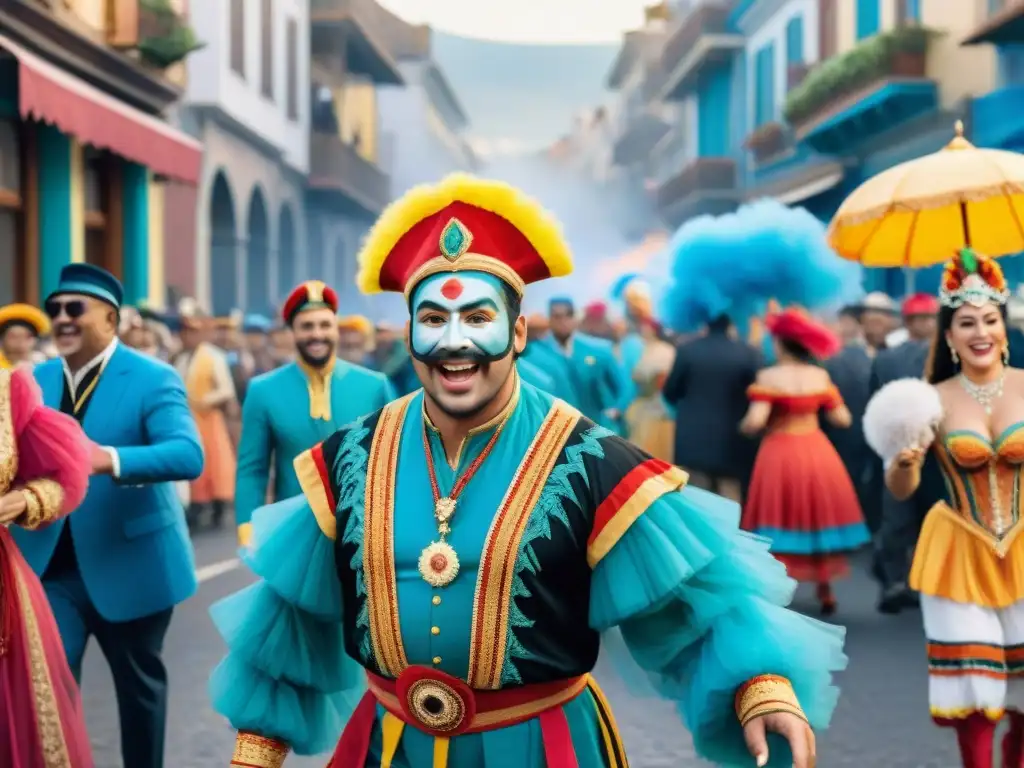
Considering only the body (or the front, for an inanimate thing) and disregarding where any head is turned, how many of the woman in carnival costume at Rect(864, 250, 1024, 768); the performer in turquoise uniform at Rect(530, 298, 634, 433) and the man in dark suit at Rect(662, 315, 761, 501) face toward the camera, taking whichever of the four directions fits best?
2

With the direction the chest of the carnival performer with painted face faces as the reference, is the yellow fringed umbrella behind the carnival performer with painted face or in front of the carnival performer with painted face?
behind

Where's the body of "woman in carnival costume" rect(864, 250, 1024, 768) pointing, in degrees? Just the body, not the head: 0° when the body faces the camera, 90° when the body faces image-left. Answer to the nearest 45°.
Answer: approximately 0°

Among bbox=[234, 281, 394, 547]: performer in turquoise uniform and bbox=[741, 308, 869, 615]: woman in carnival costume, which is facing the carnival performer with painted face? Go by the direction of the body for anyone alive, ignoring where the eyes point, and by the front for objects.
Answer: the performer in turquoise uniform

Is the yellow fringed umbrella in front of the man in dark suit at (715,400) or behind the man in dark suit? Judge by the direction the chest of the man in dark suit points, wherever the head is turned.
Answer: behind

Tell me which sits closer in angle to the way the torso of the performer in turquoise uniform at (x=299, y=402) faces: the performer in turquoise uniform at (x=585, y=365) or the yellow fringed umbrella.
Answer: the yellow fringed umbrella

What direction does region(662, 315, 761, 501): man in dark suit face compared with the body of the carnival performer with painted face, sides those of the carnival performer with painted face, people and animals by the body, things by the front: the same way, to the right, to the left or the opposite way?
the opposite way

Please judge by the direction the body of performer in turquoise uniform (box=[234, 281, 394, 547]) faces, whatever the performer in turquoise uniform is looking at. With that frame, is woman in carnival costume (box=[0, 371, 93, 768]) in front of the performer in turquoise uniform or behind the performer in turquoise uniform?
in front

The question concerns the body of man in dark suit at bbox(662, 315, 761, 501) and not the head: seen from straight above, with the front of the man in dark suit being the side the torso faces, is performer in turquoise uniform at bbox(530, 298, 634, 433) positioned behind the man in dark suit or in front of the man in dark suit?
in front

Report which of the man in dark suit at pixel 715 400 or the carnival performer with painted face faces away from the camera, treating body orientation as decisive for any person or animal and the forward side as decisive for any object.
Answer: the man in dark suit

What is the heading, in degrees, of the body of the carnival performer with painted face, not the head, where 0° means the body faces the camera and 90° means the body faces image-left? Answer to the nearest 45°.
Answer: approximately 0°

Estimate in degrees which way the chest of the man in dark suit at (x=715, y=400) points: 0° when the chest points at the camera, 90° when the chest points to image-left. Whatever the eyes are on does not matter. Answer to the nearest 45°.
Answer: approximately 180°

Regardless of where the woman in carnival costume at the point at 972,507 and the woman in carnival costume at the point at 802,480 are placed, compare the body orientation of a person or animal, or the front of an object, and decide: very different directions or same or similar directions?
very different directions
